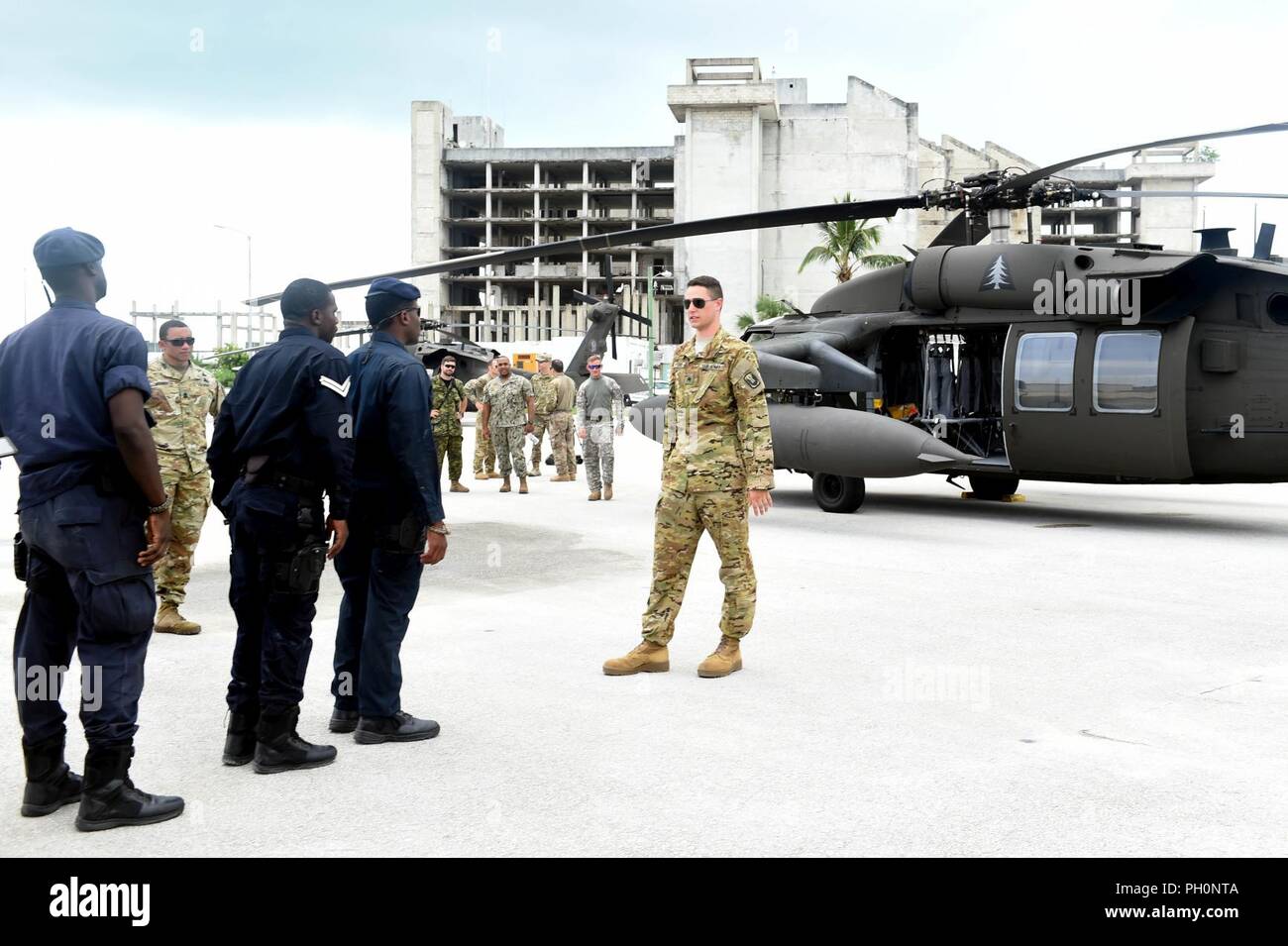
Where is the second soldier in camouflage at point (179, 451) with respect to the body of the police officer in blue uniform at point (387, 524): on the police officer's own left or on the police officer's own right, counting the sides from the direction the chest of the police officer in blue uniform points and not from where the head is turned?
on the police officer's own left

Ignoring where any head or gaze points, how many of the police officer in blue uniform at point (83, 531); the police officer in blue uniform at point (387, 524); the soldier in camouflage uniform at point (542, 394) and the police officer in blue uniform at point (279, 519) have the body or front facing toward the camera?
1

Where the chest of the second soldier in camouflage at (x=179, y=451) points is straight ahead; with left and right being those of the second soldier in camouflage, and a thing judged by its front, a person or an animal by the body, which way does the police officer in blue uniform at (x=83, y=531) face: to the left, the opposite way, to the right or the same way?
to the left

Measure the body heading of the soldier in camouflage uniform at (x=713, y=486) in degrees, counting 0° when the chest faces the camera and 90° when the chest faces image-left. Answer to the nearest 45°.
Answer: approximately 45°

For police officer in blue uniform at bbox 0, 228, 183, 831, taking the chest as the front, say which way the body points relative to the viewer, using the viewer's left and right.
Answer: facing away from the viewer and to the right of the viewer

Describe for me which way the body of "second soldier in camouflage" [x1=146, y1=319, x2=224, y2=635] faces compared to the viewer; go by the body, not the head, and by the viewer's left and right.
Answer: facing the viewer and to the right of the viewer

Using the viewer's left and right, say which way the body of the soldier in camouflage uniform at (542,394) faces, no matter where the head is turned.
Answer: facing the viewer

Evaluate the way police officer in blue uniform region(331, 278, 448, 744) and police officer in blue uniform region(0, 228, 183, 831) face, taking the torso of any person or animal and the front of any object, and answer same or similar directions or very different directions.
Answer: same or similar directions

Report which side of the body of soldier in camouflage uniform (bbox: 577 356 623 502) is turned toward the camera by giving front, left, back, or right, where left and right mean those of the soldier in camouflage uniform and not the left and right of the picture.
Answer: front

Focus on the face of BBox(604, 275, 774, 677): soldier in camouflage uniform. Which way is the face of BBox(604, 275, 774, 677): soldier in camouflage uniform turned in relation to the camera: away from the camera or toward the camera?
toward the camera

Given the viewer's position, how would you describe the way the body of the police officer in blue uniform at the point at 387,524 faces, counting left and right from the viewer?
facing away from the viewer and to the right of the viewer

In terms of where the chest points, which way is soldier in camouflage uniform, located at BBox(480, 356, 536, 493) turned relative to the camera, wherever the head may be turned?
toward the camera

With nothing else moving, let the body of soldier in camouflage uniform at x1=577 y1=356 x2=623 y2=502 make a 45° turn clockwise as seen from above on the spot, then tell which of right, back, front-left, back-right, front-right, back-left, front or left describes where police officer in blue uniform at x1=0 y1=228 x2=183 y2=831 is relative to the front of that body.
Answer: front-left

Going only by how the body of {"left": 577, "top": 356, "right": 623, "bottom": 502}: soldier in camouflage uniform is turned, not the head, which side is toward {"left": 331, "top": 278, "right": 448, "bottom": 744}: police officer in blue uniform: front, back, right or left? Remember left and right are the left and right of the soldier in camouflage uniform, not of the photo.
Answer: front

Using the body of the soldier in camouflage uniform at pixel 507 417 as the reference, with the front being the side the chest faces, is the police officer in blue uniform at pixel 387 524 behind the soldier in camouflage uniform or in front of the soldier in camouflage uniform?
in front
